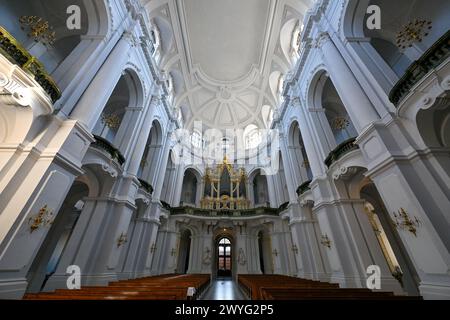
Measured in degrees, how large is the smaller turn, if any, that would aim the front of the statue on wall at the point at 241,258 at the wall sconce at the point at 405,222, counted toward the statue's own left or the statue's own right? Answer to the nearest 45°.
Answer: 0° — it already faces it

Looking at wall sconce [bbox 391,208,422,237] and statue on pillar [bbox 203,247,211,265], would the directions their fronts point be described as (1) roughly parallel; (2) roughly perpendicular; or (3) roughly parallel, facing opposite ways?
roughly perpendicular

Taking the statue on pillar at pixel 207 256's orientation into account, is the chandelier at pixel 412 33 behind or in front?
in front

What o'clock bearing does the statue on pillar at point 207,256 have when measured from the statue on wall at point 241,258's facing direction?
the statue on pillar at point 207,256 is roughly at 3 o'clock from the statue on wall at point 241,258.

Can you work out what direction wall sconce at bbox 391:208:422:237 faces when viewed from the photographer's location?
facing the viewer and to the left of the viewer

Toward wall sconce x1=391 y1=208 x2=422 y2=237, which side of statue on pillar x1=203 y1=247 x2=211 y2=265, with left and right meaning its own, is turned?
front

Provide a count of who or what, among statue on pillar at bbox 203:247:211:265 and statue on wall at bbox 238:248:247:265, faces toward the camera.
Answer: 2

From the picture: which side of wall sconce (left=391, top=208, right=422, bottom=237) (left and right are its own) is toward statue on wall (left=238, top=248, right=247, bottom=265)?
right

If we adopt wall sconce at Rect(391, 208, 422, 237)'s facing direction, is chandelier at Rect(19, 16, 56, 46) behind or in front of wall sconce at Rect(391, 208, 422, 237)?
in front

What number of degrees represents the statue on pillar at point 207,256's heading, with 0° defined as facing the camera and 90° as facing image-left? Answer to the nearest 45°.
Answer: approximately 0°

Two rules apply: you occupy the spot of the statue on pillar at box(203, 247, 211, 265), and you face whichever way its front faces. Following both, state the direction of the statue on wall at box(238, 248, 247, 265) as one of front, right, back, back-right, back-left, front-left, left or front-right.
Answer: left
